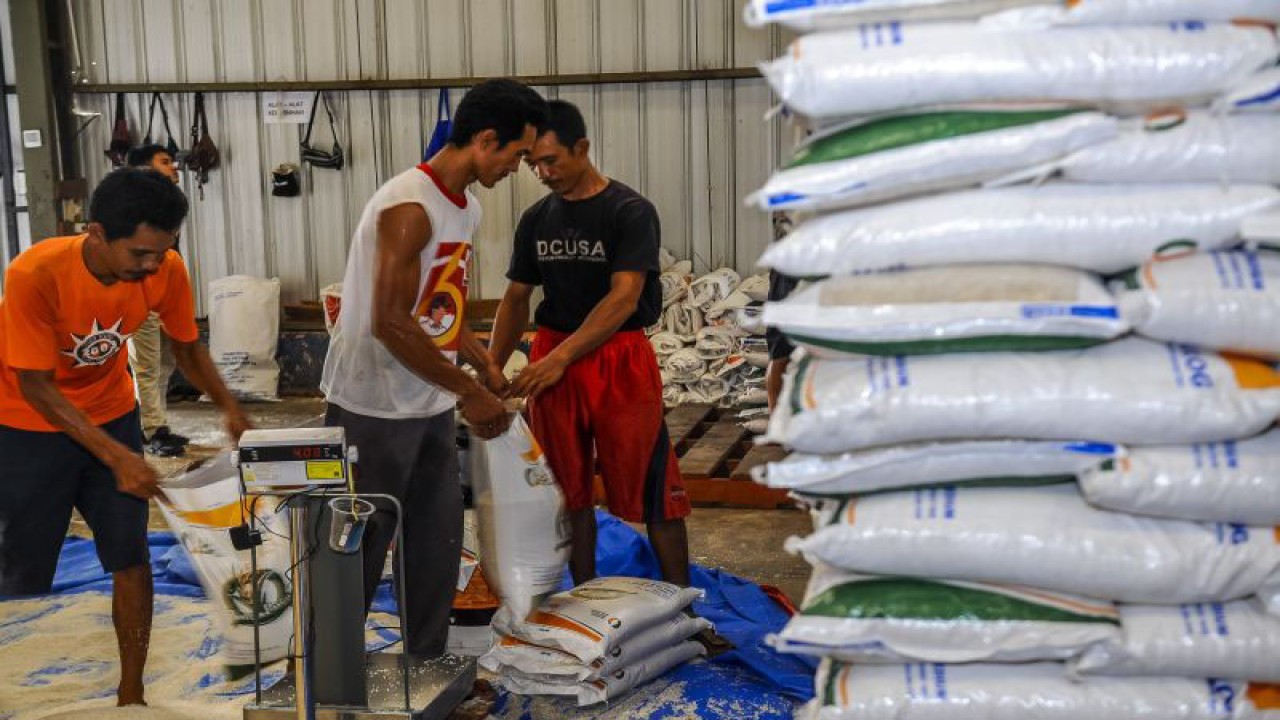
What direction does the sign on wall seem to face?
toward the camera

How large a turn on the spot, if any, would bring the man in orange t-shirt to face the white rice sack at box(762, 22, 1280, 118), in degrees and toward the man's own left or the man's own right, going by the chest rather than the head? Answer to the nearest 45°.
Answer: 0° — they already face it

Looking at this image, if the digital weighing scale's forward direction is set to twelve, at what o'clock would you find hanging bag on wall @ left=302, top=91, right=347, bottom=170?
The hanging bag on wall is roughly at 6 o'clock from the digital weighing scale.

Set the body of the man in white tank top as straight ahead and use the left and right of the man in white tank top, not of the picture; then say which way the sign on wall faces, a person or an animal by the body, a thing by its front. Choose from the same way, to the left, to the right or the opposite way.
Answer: to the right

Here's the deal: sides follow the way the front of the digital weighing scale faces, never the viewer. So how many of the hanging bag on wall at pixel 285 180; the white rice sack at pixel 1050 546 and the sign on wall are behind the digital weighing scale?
2

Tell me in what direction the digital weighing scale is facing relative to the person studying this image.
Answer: facing the viewer

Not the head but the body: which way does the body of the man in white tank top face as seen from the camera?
to the viewer's right

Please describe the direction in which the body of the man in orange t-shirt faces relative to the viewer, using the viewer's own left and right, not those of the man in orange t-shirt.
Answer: facing the viewer and to the right of the viewer

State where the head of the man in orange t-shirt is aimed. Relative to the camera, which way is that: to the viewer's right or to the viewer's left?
to the viewer's right

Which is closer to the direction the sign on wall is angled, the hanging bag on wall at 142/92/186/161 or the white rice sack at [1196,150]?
the white rice sack

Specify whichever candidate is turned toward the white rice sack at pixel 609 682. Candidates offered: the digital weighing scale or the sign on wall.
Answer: the sign on wall

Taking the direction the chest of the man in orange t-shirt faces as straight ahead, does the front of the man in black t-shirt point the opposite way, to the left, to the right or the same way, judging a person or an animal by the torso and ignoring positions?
to the right

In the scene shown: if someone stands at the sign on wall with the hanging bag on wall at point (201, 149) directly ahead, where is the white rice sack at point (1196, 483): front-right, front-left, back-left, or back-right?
back-left

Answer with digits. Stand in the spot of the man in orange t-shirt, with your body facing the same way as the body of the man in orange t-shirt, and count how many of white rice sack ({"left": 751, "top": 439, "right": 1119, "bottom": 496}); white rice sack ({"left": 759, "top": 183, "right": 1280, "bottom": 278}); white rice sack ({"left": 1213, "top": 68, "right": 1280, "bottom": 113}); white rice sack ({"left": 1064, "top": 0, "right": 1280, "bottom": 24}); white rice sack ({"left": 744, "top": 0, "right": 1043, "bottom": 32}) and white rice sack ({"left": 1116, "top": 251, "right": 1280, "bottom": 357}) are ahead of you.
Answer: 6
